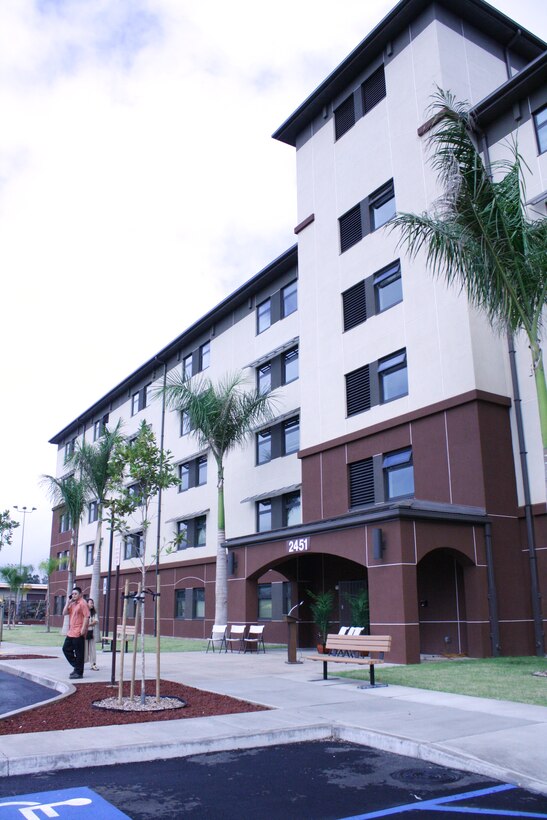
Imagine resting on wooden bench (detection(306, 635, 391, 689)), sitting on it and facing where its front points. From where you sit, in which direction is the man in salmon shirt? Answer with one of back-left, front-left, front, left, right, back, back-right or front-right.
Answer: front-right

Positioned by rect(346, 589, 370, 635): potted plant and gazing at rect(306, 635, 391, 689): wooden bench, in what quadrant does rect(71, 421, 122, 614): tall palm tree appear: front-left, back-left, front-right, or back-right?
back-right

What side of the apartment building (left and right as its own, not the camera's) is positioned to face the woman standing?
front

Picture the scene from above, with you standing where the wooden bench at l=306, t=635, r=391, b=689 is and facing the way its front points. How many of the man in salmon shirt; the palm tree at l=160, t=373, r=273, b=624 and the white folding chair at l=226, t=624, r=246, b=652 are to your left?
0

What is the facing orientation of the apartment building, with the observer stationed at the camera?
facing the viewer and to the left of the viewer

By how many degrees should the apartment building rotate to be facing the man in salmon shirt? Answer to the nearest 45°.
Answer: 0° — it already faces them

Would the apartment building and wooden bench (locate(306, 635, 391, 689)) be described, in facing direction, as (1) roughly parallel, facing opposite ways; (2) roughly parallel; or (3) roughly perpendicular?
roughly parallel

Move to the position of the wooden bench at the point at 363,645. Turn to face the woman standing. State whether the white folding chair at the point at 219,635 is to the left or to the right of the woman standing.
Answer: right

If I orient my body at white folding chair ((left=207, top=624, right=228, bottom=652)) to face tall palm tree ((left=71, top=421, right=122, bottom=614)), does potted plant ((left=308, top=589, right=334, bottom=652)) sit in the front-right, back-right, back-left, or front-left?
back-right

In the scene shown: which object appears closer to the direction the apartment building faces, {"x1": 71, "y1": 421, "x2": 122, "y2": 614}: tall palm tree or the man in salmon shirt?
the man in salmon shirt

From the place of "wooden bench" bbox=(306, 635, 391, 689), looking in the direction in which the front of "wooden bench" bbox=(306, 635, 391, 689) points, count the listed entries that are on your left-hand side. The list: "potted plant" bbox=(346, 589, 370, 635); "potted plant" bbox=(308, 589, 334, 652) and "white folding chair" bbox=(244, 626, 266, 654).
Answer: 0

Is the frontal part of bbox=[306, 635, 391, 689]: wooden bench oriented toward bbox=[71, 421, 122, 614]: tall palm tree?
no

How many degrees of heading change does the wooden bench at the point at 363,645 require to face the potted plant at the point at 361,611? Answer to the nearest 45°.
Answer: approximately 135° to its right

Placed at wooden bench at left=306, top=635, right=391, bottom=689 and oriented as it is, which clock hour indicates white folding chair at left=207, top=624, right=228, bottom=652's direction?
The white folding chair is roughly at 4 o'clock from the wooden bench.

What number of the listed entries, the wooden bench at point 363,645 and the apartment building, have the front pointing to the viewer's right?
0
